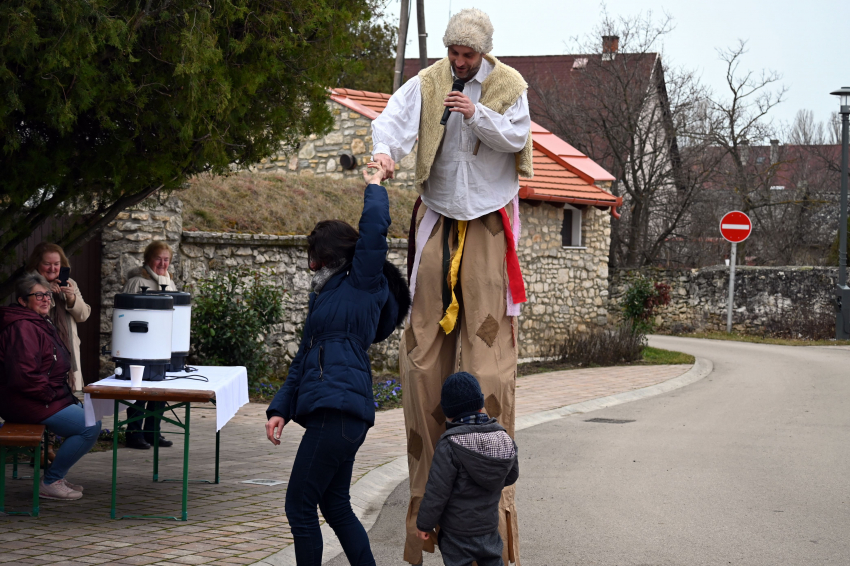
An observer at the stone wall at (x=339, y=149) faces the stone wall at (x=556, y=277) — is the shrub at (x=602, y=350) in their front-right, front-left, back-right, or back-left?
front-right

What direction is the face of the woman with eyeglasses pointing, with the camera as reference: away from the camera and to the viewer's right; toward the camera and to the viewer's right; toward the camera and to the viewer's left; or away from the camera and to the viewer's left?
toward the camera and to the viewer's right

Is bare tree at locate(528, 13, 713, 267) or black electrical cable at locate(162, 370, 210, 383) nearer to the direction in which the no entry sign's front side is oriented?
the black electrical cable

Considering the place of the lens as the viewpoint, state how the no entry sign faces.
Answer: facing the viewer

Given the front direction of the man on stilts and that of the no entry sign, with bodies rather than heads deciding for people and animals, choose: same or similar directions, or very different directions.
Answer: same or similar directions

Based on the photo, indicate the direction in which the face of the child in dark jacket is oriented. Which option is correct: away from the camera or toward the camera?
away from the camera

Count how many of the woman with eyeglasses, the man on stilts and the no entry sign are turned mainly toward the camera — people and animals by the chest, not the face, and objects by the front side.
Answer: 2

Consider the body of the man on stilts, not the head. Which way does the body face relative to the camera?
toward the camera

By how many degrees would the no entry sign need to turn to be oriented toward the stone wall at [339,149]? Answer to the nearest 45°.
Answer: approximately 45° to its right

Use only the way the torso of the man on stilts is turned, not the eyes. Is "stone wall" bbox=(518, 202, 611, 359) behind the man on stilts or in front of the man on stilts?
behind

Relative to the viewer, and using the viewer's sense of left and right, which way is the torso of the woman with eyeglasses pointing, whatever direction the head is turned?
facing to the right of the viewer

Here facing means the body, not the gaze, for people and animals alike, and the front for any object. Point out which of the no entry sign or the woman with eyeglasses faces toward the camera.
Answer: the no entry sign

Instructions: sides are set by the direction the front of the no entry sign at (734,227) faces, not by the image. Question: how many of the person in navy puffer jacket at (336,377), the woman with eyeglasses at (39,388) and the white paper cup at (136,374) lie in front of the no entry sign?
3

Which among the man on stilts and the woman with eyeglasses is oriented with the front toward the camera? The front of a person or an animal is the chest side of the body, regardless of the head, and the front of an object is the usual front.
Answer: the man on stilts

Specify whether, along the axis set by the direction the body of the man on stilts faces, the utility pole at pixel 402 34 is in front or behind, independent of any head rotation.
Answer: behind

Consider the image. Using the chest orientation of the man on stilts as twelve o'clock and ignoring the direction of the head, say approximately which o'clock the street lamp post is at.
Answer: The street lamp post is roughly at 7 o'clock from the man on stilts.
